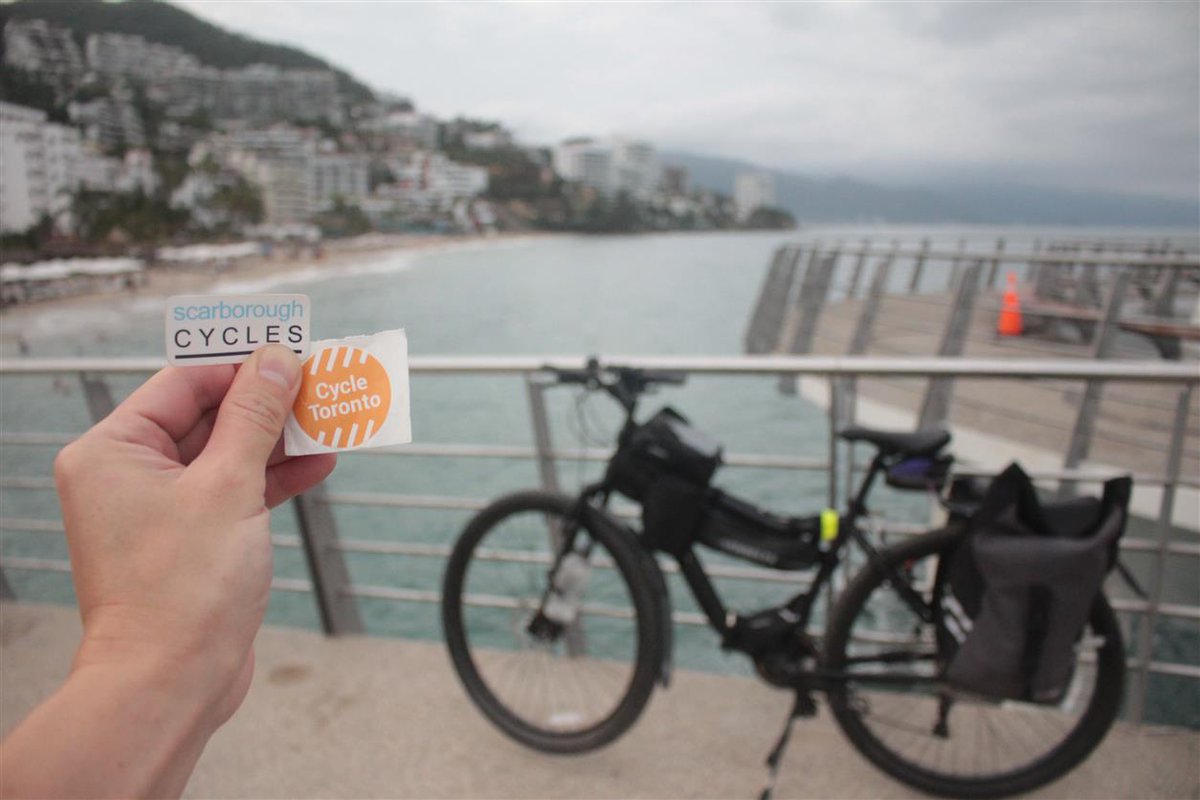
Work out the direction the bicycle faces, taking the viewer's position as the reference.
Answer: facing to the left of the viewer

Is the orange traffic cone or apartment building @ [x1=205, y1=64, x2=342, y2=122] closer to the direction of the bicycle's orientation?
the apartment building

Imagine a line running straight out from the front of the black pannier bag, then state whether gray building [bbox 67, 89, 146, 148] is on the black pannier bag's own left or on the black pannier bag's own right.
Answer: on the black pannier bag's own right
